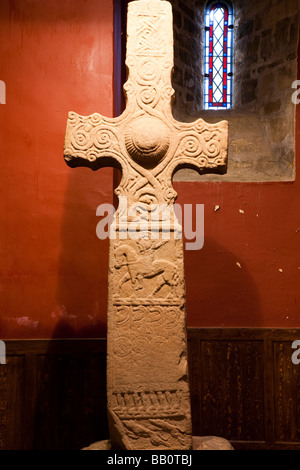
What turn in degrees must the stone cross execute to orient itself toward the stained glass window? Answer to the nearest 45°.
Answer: approximately 180°

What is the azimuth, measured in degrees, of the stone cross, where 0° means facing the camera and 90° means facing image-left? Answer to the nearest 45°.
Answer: approximately 0°
